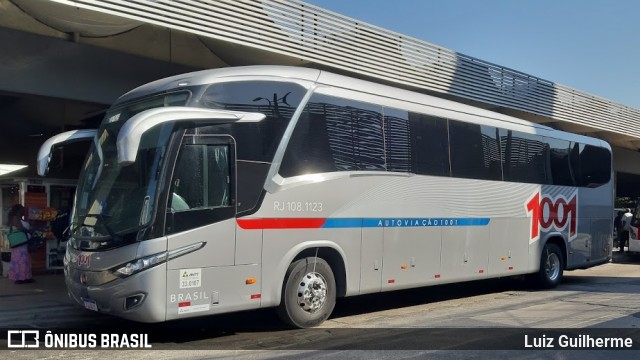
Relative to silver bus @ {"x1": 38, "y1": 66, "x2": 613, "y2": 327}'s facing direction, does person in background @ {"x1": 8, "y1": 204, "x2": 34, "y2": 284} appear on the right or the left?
on its right

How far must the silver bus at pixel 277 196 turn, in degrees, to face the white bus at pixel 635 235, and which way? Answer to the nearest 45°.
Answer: approximately 180°

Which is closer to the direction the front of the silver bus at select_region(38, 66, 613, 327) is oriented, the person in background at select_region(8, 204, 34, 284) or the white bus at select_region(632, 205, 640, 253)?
the person in background

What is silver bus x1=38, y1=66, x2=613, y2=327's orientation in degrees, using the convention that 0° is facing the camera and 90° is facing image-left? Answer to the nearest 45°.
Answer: approximately 45°
